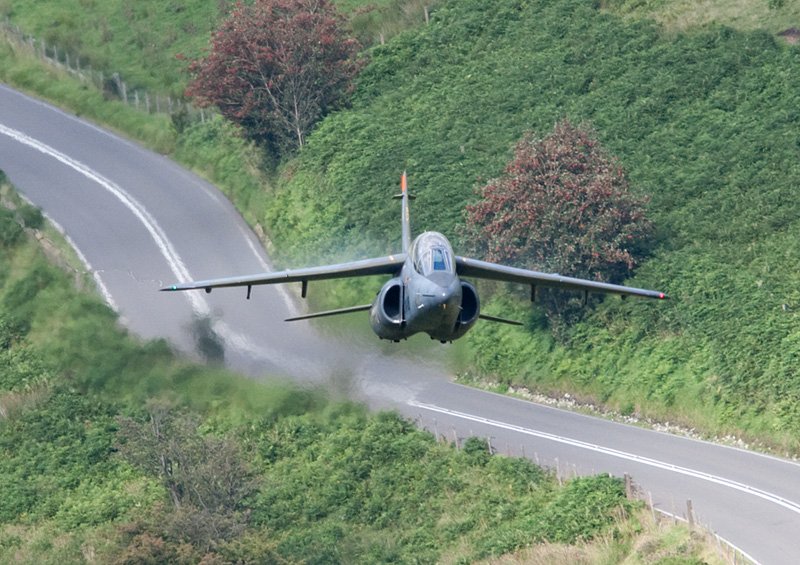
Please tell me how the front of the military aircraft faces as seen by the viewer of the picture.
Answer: facing the viewer
